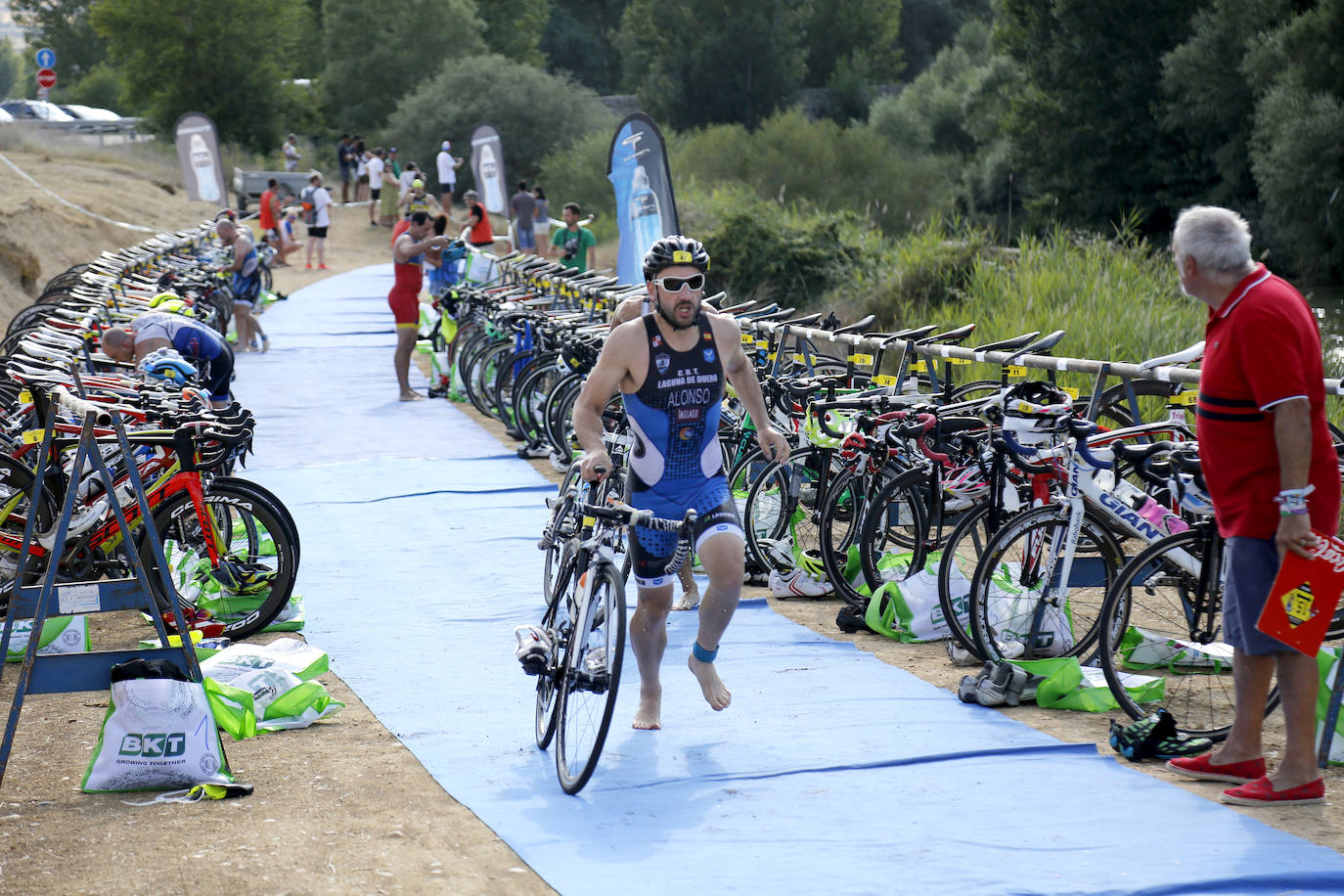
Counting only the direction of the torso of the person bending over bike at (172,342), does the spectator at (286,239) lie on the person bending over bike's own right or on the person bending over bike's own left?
on the person bending over bike's own right

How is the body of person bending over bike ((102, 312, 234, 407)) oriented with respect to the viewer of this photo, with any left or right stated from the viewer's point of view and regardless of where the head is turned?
facing to the left of the viewer

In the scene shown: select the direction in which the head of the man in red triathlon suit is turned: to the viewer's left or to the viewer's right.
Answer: to the viewer's right

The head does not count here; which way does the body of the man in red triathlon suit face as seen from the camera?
to the viewer's right

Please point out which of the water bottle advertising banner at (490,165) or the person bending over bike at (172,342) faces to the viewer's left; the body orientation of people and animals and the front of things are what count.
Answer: the person bending over bike

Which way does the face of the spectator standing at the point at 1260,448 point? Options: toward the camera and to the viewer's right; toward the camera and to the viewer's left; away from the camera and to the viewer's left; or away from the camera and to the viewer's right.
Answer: away from the camera and to the viewer's left

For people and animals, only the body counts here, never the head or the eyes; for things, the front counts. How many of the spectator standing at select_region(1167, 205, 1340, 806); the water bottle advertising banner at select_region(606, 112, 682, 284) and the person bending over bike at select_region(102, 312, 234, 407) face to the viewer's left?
2

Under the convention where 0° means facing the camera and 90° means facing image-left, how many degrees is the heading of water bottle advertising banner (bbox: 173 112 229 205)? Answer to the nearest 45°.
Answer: approximately 0°
